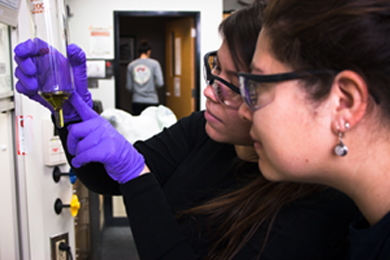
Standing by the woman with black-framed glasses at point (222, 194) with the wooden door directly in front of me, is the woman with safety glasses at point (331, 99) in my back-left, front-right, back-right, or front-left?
back-right

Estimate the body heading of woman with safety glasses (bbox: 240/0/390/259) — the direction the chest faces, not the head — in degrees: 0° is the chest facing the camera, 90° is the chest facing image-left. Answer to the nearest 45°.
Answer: approximately 90°

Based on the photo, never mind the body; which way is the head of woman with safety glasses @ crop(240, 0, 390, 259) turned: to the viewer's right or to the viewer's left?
to the viewer's left

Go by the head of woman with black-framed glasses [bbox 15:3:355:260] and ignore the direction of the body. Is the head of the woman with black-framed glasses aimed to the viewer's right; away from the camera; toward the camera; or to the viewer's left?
to the viewer's left
